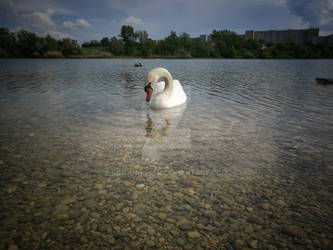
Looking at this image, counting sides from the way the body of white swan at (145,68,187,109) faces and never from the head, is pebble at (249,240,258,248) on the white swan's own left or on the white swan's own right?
on the white swan's own left

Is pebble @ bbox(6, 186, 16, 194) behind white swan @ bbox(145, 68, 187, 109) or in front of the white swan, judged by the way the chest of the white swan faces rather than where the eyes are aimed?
in front

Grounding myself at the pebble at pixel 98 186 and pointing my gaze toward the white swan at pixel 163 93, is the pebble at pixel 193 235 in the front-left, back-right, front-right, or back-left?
back-right

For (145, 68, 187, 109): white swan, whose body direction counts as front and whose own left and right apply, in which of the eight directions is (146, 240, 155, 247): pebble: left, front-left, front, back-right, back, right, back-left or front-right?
front-left

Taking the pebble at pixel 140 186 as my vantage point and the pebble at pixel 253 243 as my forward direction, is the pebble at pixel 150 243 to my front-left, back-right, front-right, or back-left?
front-right

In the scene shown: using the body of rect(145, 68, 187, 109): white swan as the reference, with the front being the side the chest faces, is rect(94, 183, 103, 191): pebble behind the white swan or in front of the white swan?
in front

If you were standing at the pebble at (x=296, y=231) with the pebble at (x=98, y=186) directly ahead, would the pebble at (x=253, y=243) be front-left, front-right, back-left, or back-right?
front-left

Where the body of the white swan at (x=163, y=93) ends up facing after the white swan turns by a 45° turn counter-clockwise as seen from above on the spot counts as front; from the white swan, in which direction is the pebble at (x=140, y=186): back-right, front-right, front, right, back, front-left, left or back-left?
front

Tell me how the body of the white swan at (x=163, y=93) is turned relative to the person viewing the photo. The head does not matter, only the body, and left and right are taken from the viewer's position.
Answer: facing the viewer and to the left of the viewer

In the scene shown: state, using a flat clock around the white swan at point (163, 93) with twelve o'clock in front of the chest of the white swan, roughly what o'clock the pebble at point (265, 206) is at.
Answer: The pebble is roughly at 10 o'clock from the white swan.

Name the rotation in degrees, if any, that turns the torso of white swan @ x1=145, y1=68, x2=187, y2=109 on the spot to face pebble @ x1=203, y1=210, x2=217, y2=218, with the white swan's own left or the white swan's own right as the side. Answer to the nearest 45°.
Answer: approximately 45° to the white swan's own left

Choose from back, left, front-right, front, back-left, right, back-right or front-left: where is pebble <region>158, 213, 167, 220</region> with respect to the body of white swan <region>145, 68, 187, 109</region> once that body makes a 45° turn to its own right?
left

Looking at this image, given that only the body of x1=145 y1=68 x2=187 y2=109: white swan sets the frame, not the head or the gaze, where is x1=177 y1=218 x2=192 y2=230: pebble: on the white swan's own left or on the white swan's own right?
on the white swan's own left

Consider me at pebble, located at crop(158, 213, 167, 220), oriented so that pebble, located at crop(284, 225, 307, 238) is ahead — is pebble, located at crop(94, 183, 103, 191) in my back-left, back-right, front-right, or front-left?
back-left
